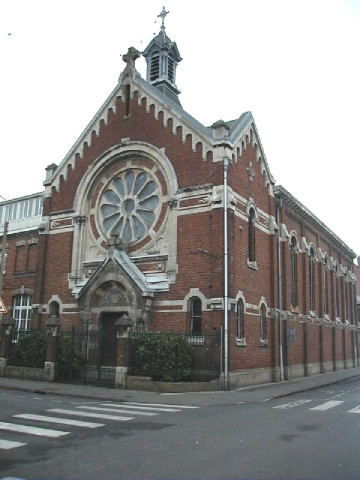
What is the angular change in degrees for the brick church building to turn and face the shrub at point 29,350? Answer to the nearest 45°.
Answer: approximately 45° to its right

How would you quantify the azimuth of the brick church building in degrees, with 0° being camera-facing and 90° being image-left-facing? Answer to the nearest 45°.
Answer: approximately 45°

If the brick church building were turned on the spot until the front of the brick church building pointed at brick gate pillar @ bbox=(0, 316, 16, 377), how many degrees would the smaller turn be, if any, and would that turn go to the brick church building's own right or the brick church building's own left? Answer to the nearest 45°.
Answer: approximately 45° to the brick church building's own right
